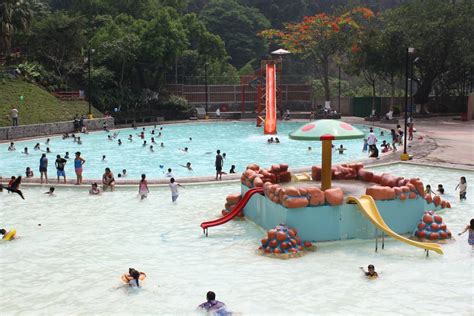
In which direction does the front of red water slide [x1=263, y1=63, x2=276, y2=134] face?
toward the camera

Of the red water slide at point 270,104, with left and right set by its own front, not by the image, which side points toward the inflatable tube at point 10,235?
front

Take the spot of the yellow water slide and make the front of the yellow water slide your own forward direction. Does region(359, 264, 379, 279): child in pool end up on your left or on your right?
on your right

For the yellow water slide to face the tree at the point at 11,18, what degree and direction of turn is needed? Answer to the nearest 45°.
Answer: approximately 180°

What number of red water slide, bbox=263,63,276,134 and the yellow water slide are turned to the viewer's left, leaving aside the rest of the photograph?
0

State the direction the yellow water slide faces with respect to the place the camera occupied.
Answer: facing the viewer and to the right of the viewer

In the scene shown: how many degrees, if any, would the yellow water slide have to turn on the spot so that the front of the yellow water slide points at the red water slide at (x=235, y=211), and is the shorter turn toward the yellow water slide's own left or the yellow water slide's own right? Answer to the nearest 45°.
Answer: approximately 135° to the yellow water slide's own right

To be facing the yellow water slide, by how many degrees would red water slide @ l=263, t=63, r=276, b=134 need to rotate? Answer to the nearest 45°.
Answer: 0° — it already faces it

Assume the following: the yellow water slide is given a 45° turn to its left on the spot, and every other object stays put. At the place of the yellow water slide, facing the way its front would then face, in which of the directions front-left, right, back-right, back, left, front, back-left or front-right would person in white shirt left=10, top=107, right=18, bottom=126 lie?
back-left

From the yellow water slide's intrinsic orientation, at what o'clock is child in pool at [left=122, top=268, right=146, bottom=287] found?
The child in pool is roughly at 3 o'clock from the yellow water slide.

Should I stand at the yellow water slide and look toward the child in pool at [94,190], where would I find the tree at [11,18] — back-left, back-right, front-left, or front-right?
front-right

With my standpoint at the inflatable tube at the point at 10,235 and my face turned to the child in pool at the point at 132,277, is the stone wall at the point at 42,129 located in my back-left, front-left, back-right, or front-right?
back-left

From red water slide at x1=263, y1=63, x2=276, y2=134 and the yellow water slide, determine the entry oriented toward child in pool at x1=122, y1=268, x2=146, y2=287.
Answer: the red water slide

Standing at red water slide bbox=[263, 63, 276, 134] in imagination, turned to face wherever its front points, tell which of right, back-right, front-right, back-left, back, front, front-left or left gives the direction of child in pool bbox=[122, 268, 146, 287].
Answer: front
